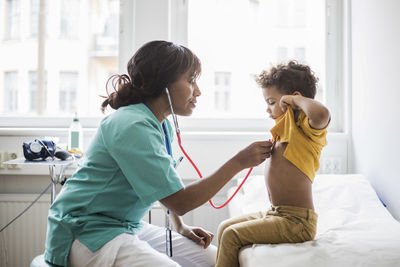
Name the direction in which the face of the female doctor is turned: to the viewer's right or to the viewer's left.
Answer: to the viewer's right

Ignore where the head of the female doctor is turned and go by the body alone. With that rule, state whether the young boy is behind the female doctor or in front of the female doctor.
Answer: in front

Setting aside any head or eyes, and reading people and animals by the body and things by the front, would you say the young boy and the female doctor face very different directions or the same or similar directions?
very different directions

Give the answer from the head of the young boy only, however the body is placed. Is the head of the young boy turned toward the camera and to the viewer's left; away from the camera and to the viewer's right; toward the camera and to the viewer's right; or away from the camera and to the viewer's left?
toward the camera and to the viewer's left

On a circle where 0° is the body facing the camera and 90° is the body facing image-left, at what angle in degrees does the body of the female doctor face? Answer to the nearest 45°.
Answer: approximately 270°

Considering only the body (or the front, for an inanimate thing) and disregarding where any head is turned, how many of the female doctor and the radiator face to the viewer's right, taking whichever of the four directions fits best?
1

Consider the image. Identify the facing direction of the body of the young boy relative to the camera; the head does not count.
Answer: to the viewer's left

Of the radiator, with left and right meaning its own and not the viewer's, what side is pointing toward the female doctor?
front

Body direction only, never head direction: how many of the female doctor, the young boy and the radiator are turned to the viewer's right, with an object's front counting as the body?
1

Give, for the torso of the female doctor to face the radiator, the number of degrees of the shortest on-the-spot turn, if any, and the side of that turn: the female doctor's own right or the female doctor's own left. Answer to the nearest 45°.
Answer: approximately 135° to the female doctor's own left

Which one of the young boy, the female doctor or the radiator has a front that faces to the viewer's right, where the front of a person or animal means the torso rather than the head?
the female doctor

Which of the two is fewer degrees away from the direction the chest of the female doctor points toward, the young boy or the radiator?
the young boy

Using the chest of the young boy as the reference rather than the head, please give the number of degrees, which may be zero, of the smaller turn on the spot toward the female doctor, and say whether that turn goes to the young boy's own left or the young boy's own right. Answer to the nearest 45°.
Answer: approximately 45° to the young boy's own left
